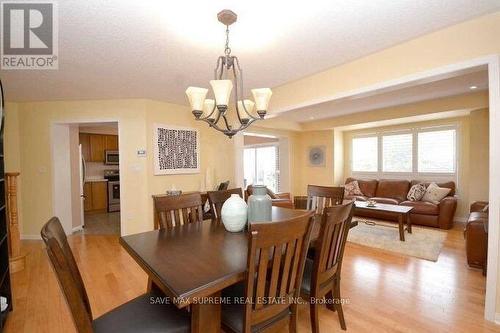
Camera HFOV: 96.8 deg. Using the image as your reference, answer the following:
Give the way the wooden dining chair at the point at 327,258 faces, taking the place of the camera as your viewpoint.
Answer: facing away from the viewer and to the left of the viewer

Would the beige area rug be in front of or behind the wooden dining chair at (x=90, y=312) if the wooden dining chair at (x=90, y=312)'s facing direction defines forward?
in front

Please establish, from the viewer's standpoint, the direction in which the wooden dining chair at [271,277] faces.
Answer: facing away from the viewer and to the left of the viewer

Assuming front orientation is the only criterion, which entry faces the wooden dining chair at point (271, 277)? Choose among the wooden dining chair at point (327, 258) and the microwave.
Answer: the microwave

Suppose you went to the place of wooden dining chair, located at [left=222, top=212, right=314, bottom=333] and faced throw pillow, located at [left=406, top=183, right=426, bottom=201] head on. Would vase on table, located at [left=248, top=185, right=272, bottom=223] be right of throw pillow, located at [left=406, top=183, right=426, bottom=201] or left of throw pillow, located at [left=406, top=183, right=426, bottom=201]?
left

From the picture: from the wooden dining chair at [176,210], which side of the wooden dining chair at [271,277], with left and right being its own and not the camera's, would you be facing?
front

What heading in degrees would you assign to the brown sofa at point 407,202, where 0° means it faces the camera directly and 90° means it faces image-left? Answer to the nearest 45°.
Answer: approximately 45°

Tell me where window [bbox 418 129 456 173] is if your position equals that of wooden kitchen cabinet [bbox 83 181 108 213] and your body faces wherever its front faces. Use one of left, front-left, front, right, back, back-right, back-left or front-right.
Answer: front-left

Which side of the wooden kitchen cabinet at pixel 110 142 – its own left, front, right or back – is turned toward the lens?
front

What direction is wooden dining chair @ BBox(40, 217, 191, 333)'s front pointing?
to the viewer's right

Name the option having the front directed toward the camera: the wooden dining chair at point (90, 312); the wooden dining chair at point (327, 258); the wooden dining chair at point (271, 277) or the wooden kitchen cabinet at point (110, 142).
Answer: the wooden kitchen cabinet

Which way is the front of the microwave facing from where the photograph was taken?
facing the viewer
